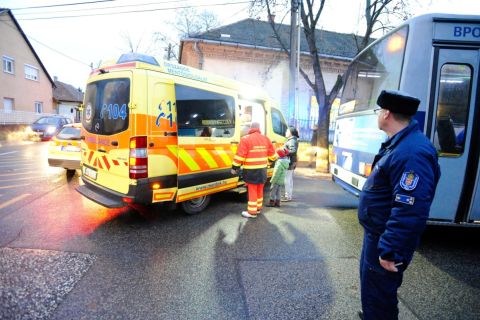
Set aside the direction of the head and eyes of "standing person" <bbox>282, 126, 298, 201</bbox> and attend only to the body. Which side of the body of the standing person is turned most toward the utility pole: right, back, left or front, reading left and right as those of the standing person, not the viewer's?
right

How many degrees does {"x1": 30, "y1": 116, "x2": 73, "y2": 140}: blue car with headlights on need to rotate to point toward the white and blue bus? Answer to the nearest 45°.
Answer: approximately 45° to its left

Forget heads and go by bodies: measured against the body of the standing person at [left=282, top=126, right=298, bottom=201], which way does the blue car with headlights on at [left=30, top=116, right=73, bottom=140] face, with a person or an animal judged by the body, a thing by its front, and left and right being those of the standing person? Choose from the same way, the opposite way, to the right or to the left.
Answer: to the left

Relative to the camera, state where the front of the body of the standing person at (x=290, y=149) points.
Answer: to the viewer's left

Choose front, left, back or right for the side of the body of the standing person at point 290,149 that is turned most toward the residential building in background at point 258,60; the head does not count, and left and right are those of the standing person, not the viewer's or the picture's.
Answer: right

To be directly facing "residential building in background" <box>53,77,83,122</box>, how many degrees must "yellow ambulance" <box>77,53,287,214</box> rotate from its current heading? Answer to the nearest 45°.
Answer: approximately 45° to its left

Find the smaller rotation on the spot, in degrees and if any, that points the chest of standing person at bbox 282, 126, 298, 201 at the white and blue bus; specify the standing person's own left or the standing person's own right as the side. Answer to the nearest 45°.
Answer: approximately 135° to the standing person's own left

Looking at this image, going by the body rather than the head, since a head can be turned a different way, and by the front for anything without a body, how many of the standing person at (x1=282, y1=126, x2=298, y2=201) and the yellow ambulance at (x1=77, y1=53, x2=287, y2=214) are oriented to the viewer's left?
1

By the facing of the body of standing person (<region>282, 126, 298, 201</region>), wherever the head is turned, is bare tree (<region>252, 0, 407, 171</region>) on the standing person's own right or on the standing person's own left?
on the standing person's own right

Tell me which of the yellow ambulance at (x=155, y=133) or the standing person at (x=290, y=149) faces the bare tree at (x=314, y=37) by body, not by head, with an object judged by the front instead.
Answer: the yellow ambulance

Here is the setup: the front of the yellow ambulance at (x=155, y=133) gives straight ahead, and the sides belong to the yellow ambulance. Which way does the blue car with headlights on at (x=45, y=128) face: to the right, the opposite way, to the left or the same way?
the opposite way

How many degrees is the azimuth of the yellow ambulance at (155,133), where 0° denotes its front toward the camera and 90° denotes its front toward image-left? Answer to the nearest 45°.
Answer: approximately 225°

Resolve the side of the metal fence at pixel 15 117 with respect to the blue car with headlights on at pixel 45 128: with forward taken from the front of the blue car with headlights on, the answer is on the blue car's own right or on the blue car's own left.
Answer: on the blue car's own right
